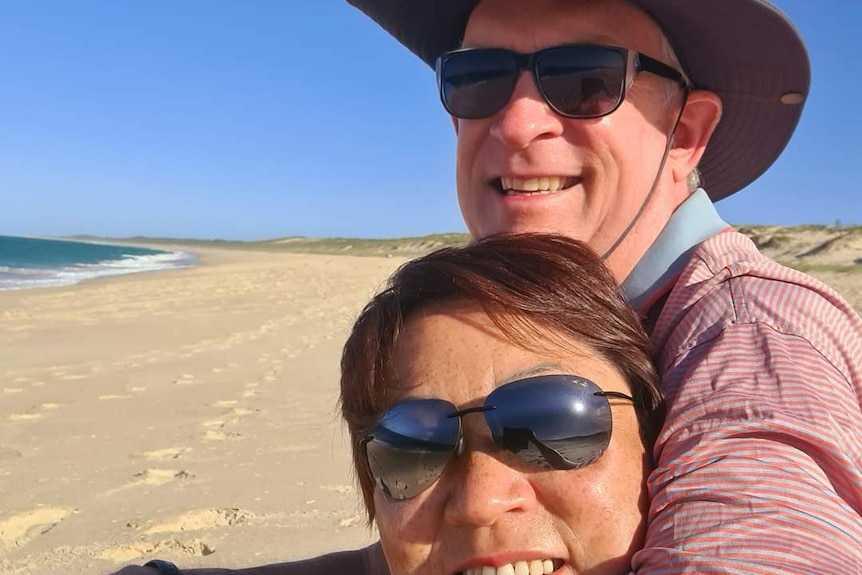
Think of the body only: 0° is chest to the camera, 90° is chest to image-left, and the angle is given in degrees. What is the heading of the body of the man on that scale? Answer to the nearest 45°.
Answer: approximately 45°
